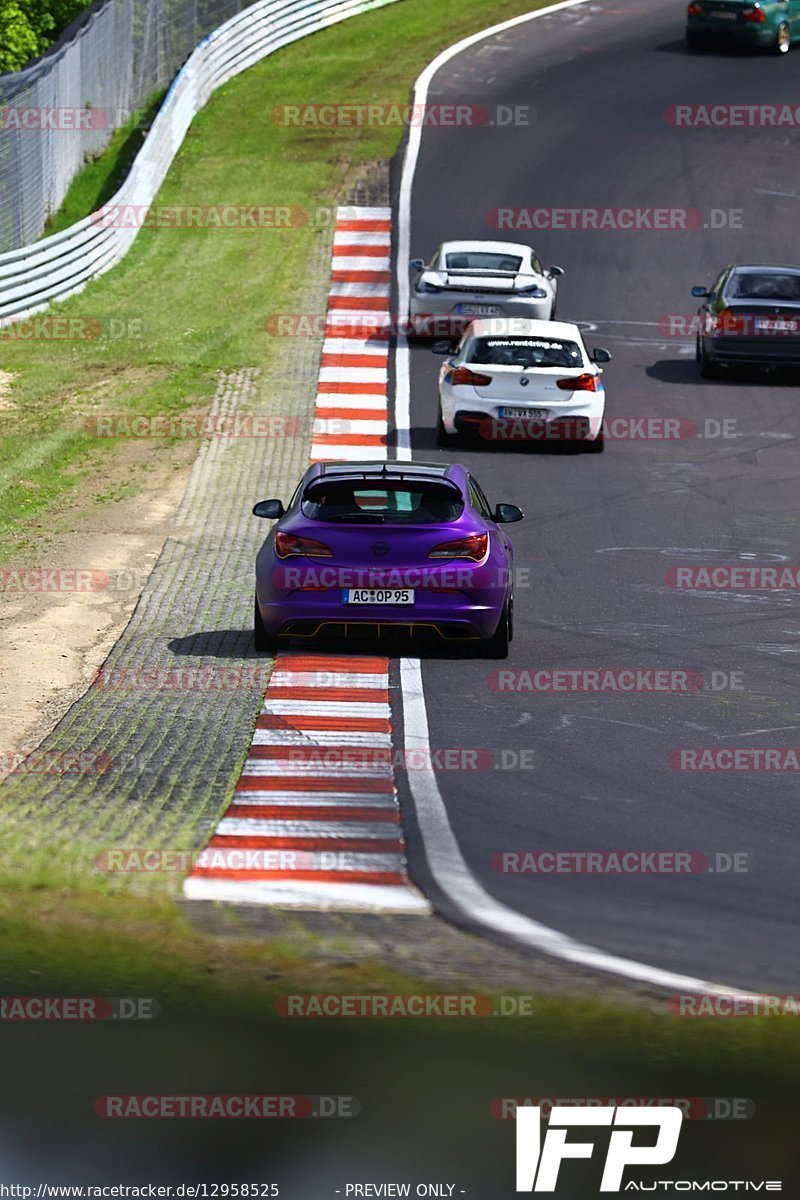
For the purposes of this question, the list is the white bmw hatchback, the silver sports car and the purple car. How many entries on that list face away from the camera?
3

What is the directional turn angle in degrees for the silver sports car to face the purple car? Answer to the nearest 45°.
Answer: approximately 180°

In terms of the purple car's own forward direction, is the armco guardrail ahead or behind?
ahead

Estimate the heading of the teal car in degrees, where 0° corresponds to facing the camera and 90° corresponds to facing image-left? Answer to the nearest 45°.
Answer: approximately 225°

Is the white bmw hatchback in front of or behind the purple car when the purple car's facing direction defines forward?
in front

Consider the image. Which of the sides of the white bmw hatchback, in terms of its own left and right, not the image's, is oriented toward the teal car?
front

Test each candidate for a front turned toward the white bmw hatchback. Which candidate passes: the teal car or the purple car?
the purple car

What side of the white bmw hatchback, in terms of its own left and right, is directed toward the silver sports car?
front

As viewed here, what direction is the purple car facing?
away from the camera

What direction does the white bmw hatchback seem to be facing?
away from the camera

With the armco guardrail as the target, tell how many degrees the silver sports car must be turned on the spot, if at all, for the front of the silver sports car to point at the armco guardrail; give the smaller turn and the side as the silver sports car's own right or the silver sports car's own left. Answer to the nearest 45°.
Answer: approximately 45° to the silver sports car's own left

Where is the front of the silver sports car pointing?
away from the camera

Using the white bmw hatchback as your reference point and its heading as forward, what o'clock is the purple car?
The purple car is roughly at 6 o'clock from the white bmw hatchback.

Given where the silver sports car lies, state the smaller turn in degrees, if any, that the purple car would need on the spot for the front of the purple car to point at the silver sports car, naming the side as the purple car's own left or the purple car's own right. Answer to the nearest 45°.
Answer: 0° — it already faces it
